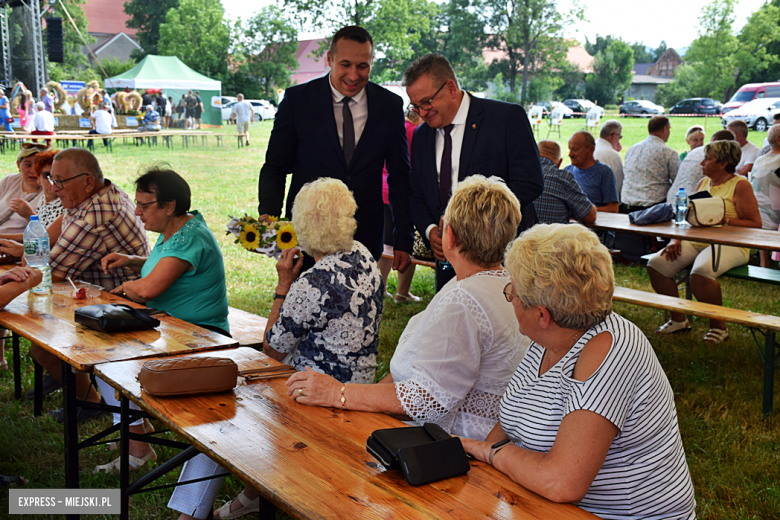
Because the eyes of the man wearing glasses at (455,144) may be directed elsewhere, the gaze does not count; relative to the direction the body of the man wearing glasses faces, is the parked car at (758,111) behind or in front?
behind

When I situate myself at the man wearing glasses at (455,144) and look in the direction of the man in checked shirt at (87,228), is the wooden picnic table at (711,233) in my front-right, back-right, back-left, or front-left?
back-right

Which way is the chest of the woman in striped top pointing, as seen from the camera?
to the viewer's left

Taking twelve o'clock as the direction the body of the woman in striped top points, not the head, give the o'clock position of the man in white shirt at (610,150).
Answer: The man in white shirt is roughly at 3 o'clock from the woman in striped top.

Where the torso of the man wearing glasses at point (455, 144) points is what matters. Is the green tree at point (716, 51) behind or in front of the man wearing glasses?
behind

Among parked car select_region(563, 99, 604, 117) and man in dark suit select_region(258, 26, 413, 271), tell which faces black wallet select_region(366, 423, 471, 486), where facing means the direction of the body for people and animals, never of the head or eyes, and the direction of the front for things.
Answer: the man in dark suit
